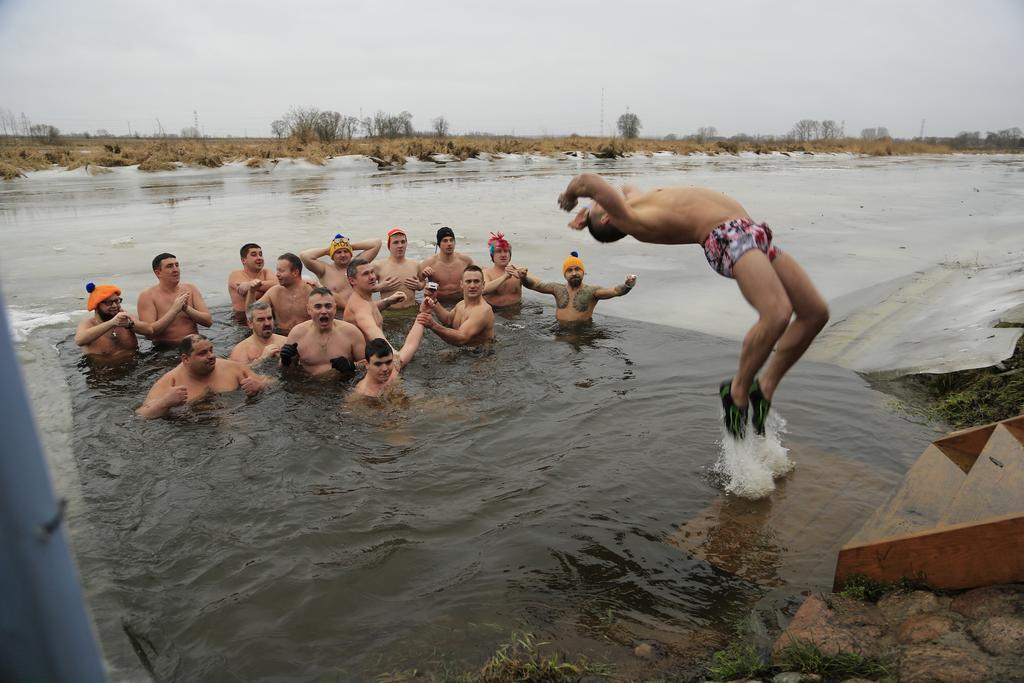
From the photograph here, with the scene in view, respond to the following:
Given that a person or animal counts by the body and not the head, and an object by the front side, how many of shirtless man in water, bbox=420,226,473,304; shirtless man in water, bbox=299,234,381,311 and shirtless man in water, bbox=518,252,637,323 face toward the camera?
3

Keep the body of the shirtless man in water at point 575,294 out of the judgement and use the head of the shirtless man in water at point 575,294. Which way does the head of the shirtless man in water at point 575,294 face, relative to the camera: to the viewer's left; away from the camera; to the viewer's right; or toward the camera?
toward the camera

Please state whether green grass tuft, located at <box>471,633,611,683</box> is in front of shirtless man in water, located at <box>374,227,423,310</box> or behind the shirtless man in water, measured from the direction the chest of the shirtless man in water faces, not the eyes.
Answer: in front

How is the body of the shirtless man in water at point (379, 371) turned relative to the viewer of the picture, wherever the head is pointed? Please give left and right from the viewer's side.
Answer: facing the viewer and to the right of the viewer

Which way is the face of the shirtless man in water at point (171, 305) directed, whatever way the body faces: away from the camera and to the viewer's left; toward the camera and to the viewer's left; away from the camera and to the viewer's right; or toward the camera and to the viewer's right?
toward the camera and to the viewer's right

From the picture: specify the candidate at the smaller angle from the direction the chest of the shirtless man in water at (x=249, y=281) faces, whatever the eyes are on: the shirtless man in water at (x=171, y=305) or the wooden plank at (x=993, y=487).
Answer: the wooden plank

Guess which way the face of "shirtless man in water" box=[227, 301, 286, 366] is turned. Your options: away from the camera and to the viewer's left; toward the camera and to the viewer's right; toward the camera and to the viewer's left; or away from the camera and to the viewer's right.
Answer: toward the camera and to the viewer's right

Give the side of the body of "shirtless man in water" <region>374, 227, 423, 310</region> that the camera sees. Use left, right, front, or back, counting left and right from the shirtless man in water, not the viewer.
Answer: front

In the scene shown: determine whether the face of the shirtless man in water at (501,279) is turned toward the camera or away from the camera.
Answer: toward the camera

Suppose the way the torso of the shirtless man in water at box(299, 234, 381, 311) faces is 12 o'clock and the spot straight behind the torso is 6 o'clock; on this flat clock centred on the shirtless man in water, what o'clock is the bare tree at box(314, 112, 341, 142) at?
The bare tree is roughly at 6 o'clock from the shirtless man in water.

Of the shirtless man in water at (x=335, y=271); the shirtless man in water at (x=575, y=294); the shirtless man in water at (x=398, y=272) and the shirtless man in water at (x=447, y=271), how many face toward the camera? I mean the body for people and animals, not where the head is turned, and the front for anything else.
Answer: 4

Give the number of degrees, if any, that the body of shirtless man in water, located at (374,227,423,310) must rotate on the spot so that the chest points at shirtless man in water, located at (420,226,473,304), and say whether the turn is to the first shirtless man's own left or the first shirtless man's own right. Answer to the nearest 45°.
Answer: approximately 135° to the first shirtless man's own left

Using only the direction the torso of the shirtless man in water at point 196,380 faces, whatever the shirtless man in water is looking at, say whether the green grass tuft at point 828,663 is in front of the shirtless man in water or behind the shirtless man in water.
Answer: in front
